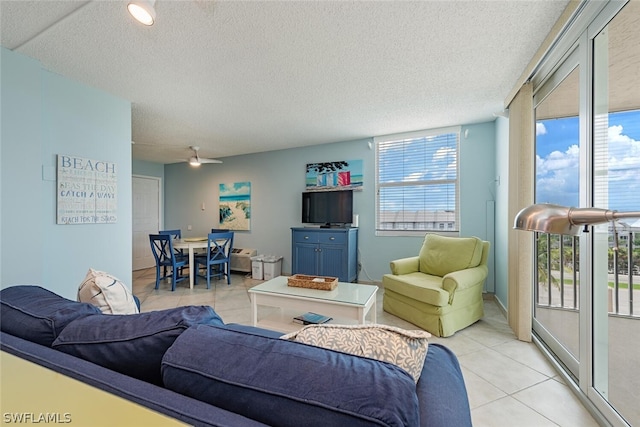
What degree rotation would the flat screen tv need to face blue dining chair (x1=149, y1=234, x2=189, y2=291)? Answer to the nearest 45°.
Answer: approximately 45° to its right

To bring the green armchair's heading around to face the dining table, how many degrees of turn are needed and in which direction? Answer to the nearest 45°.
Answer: approximately 45° to its right

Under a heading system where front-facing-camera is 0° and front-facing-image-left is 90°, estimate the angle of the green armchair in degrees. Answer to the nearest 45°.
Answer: approximately 45°

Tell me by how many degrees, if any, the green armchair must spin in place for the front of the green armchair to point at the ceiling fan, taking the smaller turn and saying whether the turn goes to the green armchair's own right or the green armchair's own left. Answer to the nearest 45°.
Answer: approximately 45° to the green armchair's own right

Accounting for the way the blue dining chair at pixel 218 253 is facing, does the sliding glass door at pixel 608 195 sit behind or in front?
behind

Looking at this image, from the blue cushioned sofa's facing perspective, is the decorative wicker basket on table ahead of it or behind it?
ahead

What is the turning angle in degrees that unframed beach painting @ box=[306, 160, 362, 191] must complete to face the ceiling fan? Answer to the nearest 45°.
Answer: approximately 90° to its right

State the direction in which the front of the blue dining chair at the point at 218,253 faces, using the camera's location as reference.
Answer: facing away from the viewer and to the left of the viewer

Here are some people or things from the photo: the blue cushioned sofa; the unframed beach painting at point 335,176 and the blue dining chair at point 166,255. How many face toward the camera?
1

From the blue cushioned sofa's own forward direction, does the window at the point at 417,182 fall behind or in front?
in front

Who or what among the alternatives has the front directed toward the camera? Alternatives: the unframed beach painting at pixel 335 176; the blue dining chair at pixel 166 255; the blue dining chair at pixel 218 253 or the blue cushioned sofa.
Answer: the unframed beach painting

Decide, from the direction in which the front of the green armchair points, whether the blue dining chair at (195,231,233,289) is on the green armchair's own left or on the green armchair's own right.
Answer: on the green armchair's own right

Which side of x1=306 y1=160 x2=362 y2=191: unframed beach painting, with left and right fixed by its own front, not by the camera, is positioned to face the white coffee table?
front

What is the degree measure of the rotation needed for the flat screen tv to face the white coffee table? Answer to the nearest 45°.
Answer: approximately 45° to its left

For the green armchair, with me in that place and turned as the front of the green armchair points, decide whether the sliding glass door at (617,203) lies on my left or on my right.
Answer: on my left

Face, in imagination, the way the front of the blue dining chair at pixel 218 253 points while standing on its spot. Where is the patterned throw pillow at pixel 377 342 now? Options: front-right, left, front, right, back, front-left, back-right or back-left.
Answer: back-left

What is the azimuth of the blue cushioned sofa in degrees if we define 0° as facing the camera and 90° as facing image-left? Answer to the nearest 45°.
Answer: approximately 225°

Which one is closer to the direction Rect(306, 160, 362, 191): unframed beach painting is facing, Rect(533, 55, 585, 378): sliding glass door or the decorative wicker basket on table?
the decorative wicker basket on table

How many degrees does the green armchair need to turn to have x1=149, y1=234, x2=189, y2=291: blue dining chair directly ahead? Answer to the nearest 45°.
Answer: approximately 45° to its right
